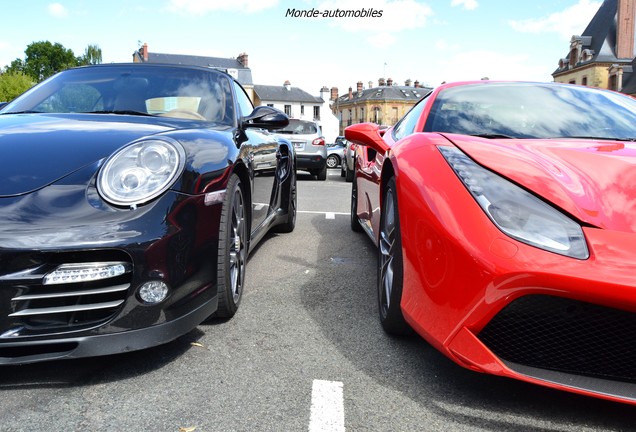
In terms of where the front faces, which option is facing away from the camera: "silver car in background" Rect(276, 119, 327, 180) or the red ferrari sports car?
the silver car in background

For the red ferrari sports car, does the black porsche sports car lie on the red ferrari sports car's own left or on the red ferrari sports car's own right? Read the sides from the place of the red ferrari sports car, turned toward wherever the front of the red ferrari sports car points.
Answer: on the red ferrari sports car's own right

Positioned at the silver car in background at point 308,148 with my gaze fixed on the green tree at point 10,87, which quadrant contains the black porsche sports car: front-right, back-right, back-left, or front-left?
back-left

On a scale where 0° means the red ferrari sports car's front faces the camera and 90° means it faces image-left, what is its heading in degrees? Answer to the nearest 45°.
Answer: approximately 315°

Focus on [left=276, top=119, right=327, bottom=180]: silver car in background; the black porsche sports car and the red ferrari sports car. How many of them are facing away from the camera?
1

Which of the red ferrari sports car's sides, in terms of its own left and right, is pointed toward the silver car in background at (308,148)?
back

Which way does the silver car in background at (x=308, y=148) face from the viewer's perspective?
away from the camera

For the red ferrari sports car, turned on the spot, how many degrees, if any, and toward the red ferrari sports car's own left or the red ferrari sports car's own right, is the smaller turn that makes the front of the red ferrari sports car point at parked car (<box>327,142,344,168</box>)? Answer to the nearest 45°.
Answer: approximately 135° to the red ferrari sports car's own left

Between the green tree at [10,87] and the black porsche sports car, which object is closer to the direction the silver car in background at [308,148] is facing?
the green tree

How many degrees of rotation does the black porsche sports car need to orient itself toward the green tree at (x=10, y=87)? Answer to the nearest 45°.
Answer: approximately 135° to its right

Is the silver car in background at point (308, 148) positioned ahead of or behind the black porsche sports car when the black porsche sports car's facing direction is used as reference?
behind

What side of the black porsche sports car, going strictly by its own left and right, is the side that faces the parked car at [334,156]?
back

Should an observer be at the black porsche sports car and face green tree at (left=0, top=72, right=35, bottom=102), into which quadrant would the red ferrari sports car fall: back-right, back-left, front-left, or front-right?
back-right

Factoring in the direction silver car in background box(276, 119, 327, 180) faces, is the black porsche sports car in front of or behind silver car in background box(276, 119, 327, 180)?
behind
